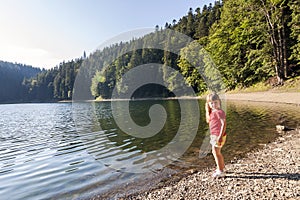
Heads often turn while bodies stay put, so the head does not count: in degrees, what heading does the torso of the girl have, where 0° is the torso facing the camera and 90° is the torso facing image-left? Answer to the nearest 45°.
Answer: approximately 45°

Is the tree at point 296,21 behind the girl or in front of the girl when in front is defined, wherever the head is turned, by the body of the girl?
behind
